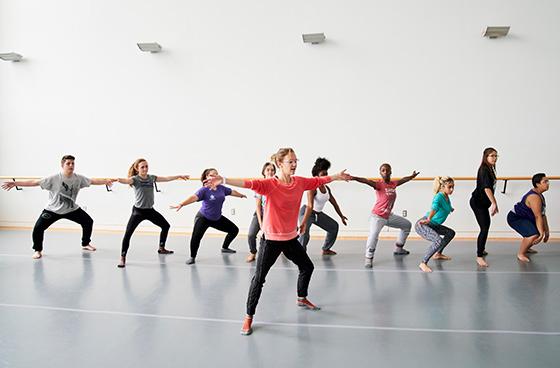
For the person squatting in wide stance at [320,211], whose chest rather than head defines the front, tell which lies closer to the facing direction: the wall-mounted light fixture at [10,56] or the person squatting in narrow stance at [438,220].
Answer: the person squatting in narrow stance

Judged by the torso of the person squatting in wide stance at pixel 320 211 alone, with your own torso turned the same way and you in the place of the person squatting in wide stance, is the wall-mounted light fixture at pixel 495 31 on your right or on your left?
on your left

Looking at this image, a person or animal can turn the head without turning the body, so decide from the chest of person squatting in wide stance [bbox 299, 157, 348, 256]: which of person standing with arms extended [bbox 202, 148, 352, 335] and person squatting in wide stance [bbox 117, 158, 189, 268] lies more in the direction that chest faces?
the person standing with arms extended

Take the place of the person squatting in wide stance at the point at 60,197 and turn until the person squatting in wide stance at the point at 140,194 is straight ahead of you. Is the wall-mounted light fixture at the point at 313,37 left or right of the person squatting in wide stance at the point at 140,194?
left

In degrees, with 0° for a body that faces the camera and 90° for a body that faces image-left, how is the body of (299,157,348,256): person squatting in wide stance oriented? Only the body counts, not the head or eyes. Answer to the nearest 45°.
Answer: approximately 315°
